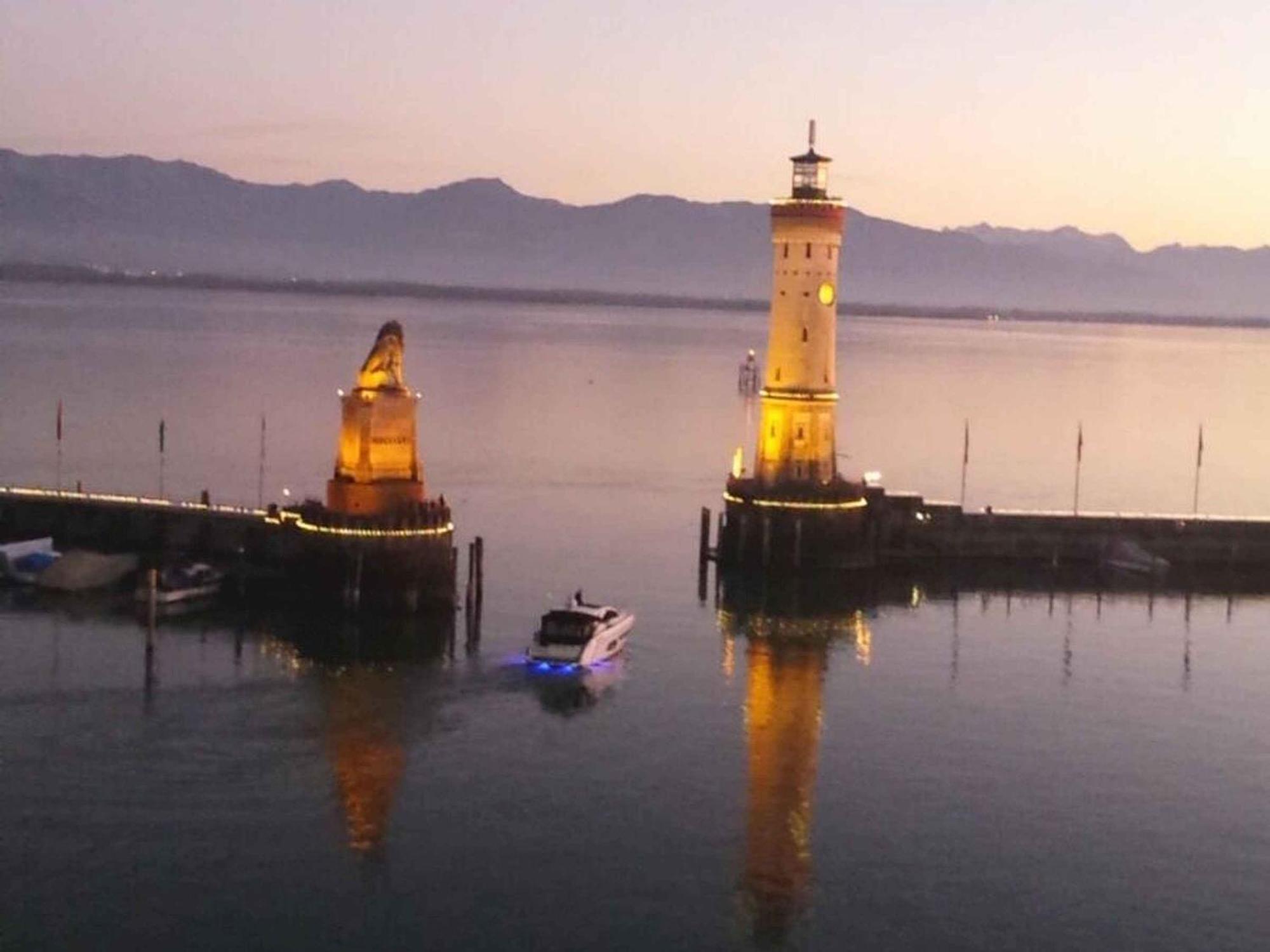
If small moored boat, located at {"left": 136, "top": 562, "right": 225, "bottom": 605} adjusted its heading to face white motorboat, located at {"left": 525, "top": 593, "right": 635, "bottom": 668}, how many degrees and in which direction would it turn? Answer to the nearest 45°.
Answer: approximately 90° to its right

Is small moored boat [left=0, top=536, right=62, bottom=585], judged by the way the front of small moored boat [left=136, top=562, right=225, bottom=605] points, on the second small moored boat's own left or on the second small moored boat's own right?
on the second small moored boat's own left

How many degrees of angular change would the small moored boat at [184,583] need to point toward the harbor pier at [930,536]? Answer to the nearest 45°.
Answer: approximately 45° to its right

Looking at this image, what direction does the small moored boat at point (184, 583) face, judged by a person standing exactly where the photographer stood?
facing away from the viewer and to the right of the viewer

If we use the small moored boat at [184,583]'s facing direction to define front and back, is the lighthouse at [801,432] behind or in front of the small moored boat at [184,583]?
in front

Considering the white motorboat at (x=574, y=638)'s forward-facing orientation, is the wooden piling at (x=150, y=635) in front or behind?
behind

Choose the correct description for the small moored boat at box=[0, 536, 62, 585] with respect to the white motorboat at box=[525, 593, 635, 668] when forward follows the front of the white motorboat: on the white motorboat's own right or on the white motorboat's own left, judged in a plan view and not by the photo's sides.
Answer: on the white motorboat's own left

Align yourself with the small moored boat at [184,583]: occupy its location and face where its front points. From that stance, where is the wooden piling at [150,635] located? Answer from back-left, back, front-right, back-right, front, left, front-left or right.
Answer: back-right

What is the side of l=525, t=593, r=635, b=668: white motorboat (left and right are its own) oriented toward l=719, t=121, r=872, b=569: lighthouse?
front

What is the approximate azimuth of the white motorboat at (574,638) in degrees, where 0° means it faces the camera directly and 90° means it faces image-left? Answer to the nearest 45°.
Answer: approximately 225°

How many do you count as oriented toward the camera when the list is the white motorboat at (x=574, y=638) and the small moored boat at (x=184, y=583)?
0

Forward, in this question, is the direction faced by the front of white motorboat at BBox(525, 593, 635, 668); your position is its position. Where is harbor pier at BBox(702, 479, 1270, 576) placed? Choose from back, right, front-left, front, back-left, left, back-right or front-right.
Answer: front

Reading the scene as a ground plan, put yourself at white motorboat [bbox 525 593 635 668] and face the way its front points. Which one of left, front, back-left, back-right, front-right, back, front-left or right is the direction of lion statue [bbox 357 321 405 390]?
left
